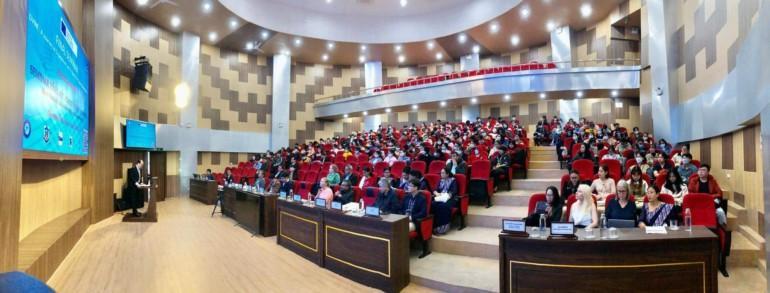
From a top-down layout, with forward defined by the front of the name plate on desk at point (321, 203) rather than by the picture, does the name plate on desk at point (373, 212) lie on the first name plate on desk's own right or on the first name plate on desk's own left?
on the first name plate on desk's own left

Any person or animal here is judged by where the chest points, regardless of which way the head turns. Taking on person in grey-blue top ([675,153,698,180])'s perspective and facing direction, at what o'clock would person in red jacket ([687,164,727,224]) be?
person in red jacket ([687,164,727,224]) is roughly at 10 o'clock from person in grey-blue top ([675,153,698,180]).

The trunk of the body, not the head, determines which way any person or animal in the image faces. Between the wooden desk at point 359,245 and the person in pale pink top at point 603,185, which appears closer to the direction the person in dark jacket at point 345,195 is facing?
the wooden desk

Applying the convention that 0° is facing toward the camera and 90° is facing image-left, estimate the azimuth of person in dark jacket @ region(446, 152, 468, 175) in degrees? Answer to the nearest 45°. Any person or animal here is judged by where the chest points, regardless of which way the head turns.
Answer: approximately 45°

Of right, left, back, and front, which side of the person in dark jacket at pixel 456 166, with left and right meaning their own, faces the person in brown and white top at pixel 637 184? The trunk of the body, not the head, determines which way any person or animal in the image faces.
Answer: left

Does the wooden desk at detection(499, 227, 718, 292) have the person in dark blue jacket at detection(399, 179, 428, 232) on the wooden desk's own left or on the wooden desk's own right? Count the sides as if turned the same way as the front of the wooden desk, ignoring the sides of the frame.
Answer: on the wooden desk's own right

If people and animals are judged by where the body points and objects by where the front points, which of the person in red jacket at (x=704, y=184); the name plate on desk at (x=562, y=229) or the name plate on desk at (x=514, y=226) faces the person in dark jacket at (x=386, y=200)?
the person in red jacket at (x=704, y=184)

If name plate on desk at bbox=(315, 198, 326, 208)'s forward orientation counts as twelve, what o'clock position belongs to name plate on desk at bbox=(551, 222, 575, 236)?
name plate on desk at bbox=(551, 222, 575, 236) is roughly at 9 o'clock from name plate on desk at bbox=(315, 198, 326, 208).

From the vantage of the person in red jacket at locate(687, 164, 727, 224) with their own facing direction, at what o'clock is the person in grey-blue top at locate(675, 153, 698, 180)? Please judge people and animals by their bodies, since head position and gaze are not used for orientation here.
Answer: the person in grey-blue top at locate(675, 153, 698, 180) is roughly at 4 o'clock from the person in red jacket at locate(687, 164, 727, 224).
